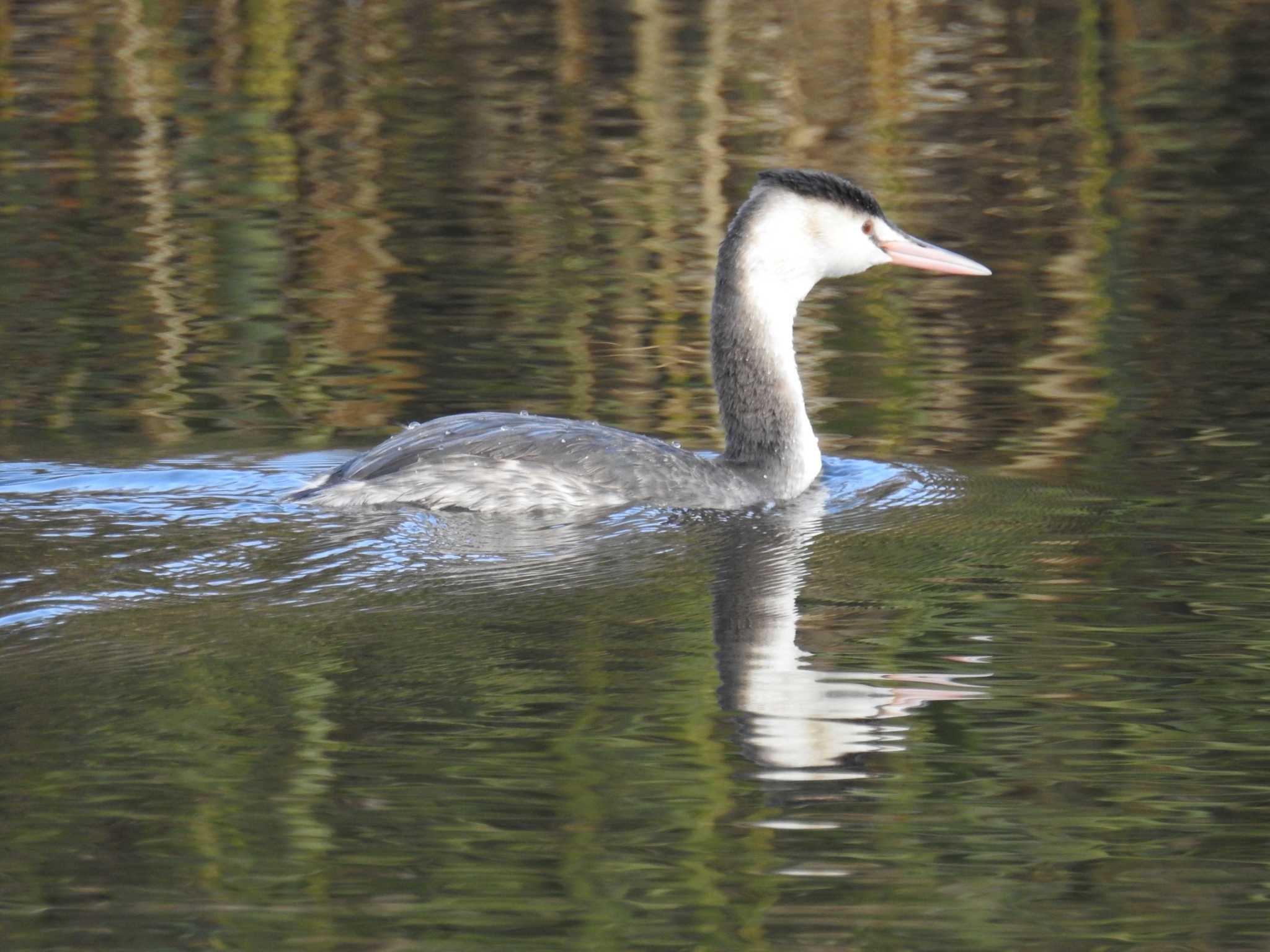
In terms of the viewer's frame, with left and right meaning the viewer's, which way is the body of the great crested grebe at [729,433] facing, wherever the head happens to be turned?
facing to the right of the viewer
